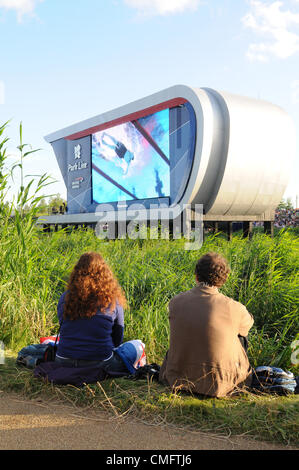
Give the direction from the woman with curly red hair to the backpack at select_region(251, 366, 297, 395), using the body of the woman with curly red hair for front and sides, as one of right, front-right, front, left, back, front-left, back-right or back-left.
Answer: right

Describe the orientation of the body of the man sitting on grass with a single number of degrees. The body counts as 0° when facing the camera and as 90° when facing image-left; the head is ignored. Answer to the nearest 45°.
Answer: approximately 180°

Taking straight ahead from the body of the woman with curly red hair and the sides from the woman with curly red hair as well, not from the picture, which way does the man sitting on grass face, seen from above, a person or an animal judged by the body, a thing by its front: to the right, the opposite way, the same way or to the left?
the same way

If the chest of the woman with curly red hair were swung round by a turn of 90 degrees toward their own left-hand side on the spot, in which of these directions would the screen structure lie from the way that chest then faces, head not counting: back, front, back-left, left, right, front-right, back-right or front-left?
right

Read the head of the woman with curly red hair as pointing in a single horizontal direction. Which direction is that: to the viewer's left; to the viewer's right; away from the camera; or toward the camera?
away from the camera

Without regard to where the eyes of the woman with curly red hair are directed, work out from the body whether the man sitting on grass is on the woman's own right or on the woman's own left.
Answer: on the woman's own right

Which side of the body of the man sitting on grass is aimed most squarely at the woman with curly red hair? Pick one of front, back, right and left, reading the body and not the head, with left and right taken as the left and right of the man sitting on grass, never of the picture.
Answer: left

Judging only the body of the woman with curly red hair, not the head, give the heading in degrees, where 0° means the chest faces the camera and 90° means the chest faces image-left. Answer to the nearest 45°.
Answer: approximately 180°

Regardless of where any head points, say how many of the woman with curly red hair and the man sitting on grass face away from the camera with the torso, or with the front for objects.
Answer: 2

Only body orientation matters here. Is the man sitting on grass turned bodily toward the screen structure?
yes

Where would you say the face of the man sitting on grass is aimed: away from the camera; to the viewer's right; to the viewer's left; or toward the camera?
away from the camera
